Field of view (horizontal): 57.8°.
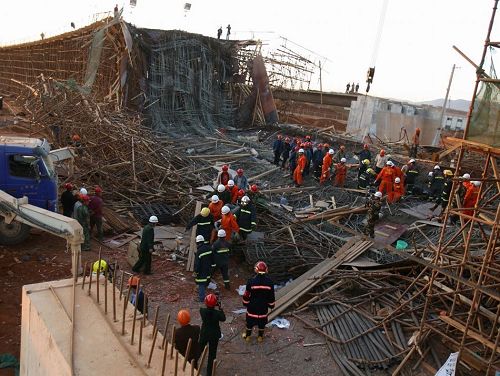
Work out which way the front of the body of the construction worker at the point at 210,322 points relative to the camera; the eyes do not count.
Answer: away from the camera

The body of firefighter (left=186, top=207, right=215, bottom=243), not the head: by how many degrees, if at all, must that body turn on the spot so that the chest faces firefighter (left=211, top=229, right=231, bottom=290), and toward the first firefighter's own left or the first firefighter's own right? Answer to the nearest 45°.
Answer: approximately 135° to the first firefighter's own right

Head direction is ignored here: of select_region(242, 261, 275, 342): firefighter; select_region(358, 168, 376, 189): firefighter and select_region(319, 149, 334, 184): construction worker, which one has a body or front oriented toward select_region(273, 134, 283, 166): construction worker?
select_region(242, 261, 275, 342): firefighter

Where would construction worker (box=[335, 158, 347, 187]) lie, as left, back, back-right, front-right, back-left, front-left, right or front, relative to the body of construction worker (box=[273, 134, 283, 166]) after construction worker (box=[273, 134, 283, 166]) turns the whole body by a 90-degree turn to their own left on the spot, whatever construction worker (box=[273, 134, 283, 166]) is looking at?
back-right

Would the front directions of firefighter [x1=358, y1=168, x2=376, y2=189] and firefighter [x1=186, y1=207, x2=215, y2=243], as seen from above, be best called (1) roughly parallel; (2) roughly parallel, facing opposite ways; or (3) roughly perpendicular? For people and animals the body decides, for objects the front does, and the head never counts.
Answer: roughly perpendicular

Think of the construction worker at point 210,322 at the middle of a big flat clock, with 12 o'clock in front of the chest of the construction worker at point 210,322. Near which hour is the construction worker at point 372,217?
the construction worker at point 372,217 is roughly at 1 o'clock from the construction worker at point 210,322.

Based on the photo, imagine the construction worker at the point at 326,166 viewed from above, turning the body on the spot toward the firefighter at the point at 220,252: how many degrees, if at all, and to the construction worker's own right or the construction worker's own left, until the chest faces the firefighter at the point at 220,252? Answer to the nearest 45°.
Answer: approximately 90° to the construction worker's own right

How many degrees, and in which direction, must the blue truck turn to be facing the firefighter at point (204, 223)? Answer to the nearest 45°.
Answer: approximately 45° to its right

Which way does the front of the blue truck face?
to the viewer's right

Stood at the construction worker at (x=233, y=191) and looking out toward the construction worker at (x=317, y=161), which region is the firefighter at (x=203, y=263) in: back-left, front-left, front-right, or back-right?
back-right

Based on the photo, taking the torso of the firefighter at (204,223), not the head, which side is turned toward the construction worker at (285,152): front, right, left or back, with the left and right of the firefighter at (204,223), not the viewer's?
front
